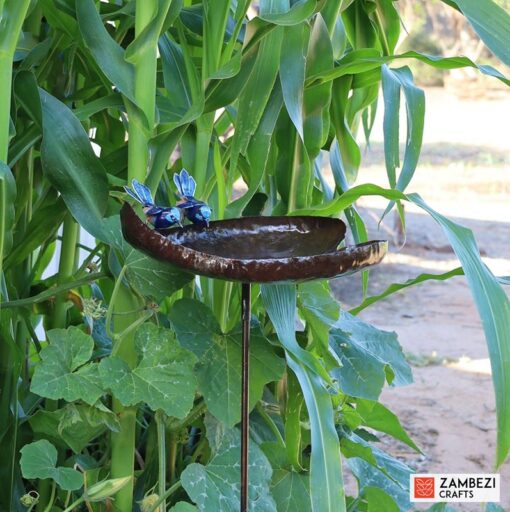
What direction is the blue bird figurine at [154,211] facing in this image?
to the viewer's right

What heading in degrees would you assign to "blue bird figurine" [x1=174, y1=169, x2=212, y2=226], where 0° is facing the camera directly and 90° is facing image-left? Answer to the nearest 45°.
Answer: approximately 315°
